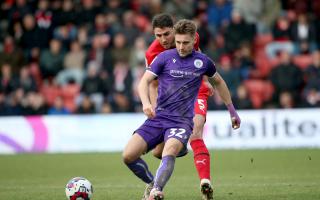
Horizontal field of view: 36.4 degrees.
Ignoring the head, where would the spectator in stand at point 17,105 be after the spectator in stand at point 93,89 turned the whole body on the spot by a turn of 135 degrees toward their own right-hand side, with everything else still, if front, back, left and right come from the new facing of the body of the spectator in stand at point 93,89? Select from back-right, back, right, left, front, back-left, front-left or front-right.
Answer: front-left

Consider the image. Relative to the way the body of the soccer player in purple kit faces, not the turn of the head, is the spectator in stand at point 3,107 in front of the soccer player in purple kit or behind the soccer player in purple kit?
behind

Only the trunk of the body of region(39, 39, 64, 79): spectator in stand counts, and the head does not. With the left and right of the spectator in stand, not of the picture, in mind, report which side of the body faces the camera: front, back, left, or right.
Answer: front

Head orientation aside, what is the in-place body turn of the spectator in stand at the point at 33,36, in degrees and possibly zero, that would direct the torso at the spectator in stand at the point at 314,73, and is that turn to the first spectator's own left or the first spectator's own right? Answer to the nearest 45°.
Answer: approximately 45° to the first spectator's own left

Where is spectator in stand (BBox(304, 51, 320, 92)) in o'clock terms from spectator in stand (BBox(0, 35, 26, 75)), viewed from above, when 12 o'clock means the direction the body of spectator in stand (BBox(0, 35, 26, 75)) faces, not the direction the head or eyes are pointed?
spectator in stand (BBox(304, 51, 320, 92)) is roughly at 10 o'clock from spectator in stand (BBox(0, 35, 26, 75)).

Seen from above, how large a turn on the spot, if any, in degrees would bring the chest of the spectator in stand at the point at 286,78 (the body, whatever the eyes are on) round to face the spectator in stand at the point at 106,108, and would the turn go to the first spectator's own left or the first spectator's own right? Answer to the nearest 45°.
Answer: approximately 90° to the first spectator's own right

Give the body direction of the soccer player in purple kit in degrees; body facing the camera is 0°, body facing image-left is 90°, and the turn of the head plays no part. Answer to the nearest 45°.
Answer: approximately 0°

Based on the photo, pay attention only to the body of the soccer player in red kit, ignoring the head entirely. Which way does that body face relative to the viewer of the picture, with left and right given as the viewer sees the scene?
facing the viewer

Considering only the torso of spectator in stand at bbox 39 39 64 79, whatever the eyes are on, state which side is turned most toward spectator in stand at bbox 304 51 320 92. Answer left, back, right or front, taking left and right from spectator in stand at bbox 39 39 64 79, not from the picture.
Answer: left

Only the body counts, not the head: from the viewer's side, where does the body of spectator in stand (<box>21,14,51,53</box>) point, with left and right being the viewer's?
facing the viewer

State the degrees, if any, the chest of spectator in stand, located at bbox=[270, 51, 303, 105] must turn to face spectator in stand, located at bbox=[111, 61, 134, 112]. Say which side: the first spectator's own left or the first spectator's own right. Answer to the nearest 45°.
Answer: approximately 90° to the first spectator's own right

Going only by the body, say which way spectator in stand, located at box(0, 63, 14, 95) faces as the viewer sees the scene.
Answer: toward the camera
